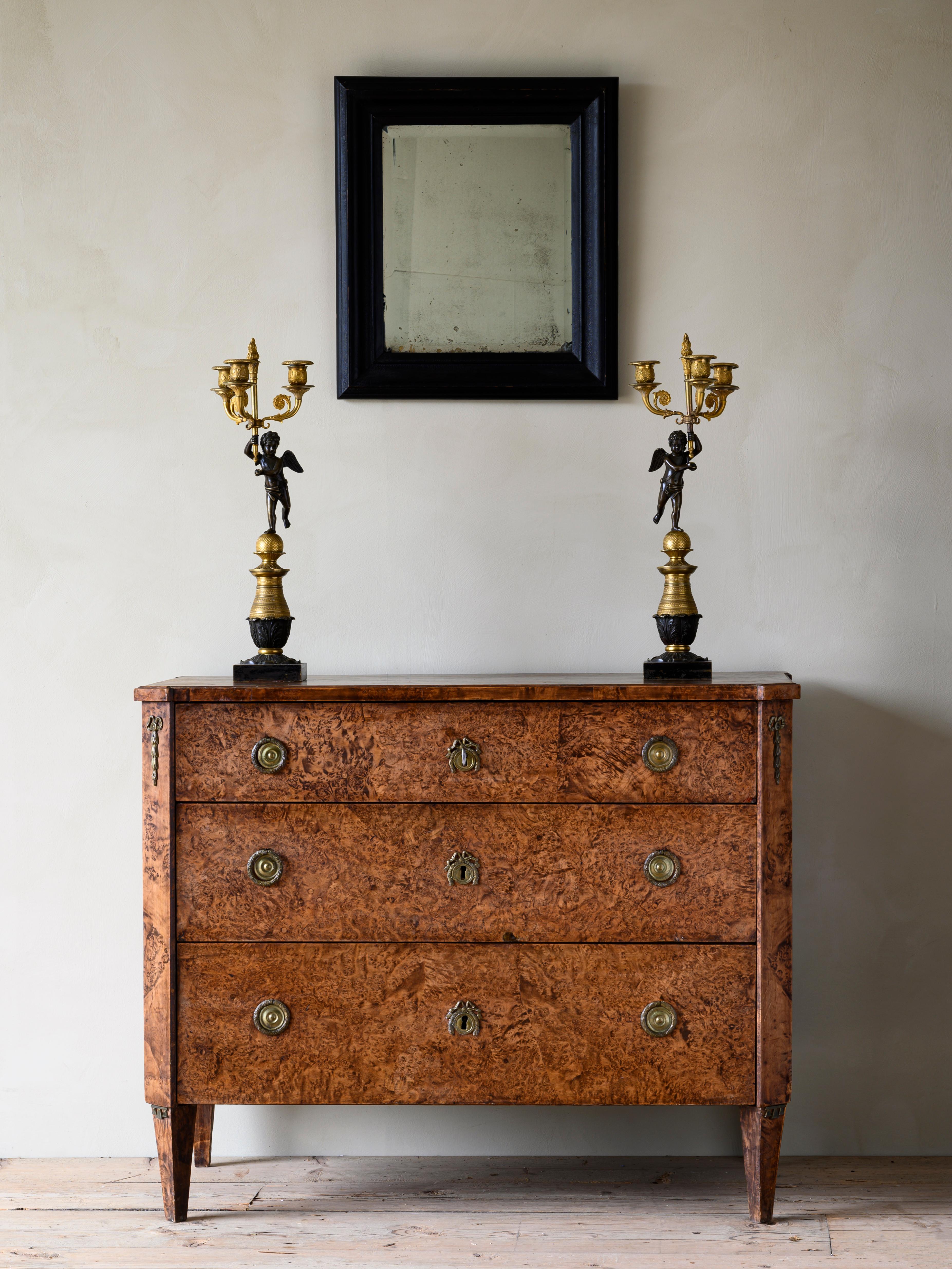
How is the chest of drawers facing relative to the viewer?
toward the camera

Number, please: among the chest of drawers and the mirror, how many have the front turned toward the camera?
2
